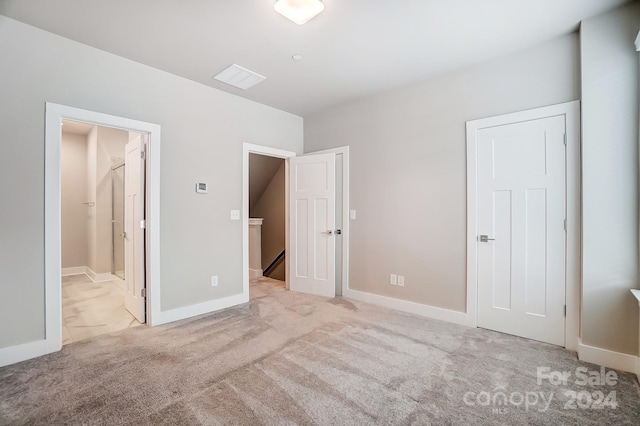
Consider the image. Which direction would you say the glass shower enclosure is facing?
to the viewer's left

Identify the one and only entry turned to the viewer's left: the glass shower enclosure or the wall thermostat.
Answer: the glass shower enclosure

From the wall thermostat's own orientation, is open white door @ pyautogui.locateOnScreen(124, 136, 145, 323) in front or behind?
behind

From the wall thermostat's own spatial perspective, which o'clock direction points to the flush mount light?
The flush mount light is roughly at 1 o'clock from the wall thermostat.

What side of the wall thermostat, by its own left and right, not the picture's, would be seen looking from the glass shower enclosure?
back

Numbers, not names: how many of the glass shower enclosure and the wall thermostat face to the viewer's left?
1

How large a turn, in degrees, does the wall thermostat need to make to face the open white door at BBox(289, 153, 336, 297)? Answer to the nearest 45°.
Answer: approximately 45° to its left

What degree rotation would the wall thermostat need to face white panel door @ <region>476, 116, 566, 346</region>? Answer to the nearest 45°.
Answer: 0° — it already faces it
